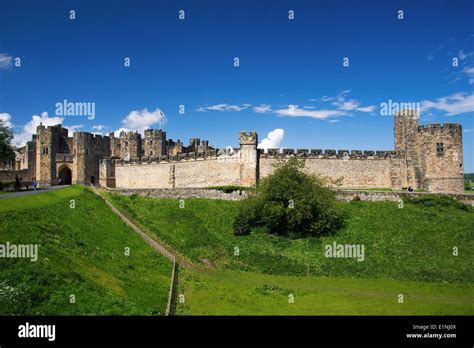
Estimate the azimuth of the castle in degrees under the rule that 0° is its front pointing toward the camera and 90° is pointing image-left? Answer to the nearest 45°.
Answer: approximately 0°

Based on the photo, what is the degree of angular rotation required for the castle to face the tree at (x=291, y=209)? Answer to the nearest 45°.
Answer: approximately 45° to its right

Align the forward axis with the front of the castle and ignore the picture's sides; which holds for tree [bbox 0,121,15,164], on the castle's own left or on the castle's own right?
on the castle's own right

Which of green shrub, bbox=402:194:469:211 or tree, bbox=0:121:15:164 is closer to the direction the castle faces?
the green shrub
